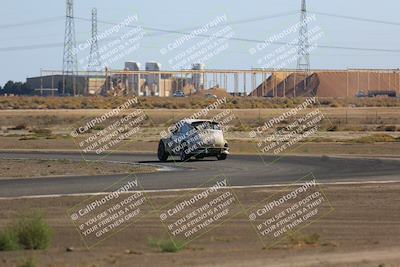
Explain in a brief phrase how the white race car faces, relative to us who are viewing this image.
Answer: facing away from the viewer and to the left of the viewer
